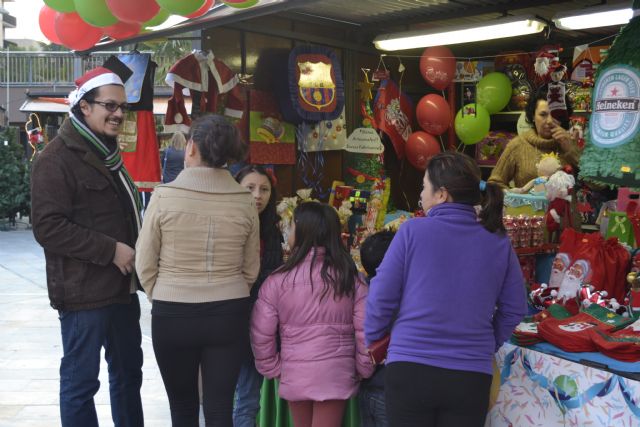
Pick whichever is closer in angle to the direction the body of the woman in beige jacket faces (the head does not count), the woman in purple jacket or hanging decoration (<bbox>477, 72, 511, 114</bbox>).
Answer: the hanging decoration

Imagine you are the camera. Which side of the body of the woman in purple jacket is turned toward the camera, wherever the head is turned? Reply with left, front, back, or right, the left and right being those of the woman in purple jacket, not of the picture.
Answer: back

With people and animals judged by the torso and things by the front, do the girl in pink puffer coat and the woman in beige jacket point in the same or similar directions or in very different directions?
same or similar directions

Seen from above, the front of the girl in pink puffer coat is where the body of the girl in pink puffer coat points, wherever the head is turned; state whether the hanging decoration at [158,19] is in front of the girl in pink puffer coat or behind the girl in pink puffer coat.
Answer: in front

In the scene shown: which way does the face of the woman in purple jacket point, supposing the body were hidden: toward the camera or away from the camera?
away from the camera

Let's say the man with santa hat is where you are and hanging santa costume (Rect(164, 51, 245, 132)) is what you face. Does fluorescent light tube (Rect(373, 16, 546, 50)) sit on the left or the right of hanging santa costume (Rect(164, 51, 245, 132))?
right

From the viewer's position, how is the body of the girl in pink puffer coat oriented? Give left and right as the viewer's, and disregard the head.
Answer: facing away from the viewer

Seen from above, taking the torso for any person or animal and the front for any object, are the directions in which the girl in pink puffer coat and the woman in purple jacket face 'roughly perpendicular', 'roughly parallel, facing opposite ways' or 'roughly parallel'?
roughly parallel

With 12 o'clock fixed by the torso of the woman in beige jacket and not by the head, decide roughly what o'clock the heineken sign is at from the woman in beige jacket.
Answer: The heineken sign is roughly at 3 o'clock from the woman in beige jacket.

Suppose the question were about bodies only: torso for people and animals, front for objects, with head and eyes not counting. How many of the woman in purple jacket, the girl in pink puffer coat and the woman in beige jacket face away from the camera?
3

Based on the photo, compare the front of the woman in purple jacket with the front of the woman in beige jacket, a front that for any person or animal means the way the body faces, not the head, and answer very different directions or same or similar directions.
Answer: same or similar directions

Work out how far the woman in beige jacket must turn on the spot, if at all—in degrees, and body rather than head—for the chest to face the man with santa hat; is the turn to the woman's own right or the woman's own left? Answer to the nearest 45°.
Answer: approximately 45° to the woman's own left

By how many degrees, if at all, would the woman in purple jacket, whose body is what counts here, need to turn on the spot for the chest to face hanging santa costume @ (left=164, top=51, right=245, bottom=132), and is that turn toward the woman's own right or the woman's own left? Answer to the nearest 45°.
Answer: approximately 45° to the woman's own left

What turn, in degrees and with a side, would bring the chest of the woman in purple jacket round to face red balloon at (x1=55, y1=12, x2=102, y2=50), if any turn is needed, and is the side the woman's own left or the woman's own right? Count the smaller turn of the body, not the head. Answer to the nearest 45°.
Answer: approximately 45° to the woman's own left

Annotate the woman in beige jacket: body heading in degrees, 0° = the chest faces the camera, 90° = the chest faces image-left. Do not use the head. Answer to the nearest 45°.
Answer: approximately 180°
